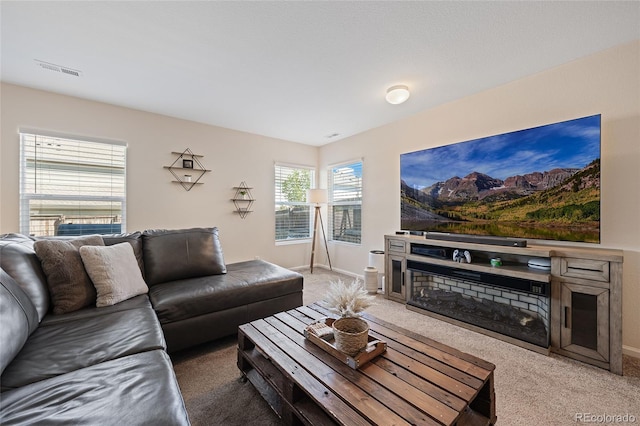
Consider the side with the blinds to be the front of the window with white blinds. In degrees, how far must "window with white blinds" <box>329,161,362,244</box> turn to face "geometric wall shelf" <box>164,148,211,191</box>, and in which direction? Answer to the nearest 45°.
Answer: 0° — it already faces it

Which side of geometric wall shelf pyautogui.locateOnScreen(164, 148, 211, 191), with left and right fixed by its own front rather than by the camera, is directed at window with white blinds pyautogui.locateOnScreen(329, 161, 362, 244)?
left

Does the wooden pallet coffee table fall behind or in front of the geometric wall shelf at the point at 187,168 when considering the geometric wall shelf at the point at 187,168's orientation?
in front

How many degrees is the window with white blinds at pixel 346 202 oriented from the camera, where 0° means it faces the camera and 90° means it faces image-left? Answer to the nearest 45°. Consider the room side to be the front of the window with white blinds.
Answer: approximately 45°

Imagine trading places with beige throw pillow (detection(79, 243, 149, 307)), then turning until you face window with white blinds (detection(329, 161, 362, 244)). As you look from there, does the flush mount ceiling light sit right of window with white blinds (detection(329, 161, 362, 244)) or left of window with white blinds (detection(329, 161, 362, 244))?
right

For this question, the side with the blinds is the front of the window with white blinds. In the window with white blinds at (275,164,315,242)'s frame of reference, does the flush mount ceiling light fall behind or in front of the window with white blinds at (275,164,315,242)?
in front

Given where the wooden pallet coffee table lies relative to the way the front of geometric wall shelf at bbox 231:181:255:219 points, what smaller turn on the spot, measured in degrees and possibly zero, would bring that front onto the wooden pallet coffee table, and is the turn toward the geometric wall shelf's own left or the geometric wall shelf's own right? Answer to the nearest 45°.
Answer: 0° — it already faces it
